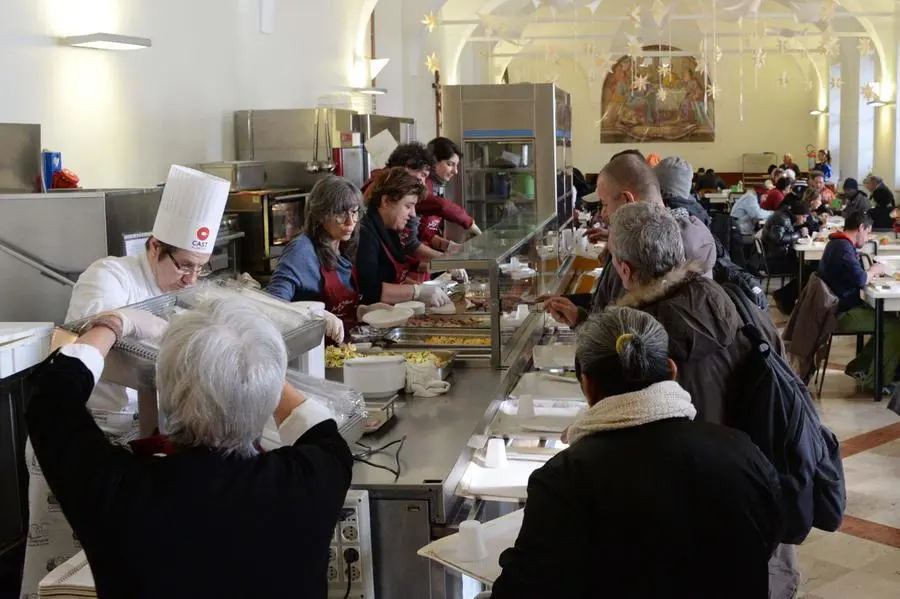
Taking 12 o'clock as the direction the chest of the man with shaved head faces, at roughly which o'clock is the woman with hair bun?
The woman with hair bun is roughly at 9 o'clock from the man with shaved head.

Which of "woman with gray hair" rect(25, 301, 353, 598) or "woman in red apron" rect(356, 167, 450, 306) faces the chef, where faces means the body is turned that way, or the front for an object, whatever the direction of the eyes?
the woman with gray hair

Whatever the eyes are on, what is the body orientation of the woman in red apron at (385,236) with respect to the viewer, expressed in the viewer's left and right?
facing to the right of the viewer

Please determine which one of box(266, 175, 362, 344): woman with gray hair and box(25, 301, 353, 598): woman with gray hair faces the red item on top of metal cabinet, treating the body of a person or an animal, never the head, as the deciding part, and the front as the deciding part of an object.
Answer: box(25, 301, 353, 598): woman with gray hair

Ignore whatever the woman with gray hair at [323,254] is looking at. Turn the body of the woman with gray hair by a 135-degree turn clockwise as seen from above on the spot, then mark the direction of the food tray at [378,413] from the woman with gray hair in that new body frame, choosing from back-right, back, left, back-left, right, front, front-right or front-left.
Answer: left

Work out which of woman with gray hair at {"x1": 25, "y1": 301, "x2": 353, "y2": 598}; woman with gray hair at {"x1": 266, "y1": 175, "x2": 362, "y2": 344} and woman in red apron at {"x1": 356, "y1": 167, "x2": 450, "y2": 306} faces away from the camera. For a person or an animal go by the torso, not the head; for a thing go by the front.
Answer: woman with gray hair at {"x1": 25, "y1": 301, "x2": 353, "y2": 598}

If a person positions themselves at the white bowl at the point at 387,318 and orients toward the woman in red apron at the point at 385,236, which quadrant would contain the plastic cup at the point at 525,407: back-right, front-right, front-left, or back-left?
back-right

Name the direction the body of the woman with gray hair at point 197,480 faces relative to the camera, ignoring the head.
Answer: away from the camera

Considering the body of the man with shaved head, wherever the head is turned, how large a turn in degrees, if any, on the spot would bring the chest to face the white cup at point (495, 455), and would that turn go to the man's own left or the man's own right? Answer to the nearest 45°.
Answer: approximately 90° to the man's own left

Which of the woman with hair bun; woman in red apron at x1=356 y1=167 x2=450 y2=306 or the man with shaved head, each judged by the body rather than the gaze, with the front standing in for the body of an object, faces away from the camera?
the woman with hair bun

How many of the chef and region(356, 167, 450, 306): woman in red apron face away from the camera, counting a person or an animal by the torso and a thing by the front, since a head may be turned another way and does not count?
0

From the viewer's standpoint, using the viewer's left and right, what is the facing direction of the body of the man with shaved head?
facing to the left of the viewer

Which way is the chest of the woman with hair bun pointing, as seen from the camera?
away from the camera
